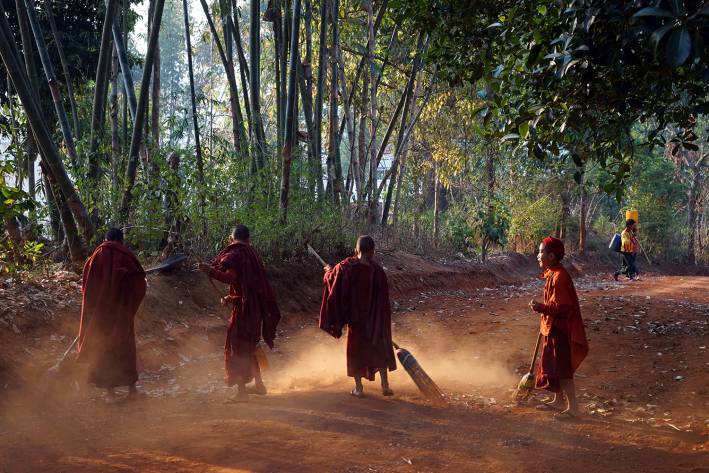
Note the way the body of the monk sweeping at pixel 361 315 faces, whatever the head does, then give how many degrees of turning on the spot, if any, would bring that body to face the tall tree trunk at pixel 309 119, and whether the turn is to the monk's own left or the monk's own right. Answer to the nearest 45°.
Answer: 0° — they already face it

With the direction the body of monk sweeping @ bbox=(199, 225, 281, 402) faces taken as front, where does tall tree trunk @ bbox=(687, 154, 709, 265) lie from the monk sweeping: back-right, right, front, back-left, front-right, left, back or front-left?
right

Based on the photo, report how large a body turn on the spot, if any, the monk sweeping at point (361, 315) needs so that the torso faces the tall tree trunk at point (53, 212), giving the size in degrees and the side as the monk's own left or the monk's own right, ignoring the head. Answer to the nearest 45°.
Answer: approximately 45° to the monk's own left

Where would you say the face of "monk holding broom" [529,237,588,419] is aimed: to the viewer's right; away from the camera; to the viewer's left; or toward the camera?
to the viewer's left

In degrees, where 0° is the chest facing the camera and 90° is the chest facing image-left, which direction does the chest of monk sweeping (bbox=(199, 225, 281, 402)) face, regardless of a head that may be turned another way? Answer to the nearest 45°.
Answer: approximately 135°

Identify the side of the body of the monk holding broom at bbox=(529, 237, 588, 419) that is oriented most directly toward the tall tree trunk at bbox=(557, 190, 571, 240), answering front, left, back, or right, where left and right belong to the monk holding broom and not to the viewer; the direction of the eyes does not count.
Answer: right

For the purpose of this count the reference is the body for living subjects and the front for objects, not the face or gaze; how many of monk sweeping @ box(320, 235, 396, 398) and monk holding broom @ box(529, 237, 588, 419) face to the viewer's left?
1

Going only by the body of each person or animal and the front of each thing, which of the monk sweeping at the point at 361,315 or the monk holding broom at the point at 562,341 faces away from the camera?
the monk sweeping

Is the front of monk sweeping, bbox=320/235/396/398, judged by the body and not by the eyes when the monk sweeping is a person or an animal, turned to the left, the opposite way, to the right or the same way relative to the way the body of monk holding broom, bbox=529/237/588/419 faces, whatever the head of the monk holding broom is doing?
to the right

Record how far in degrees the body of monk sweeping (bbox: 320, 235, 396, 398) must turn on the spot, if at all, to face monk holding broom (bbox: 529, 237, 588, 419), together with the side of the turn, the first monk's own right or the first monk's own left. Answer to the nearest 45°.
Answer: approximately 135° to the first monk's own right

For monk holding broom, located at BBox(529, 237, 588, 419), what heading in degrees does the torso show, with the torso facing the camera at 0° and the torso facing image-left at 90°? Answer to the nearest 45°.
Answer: approximately 90°

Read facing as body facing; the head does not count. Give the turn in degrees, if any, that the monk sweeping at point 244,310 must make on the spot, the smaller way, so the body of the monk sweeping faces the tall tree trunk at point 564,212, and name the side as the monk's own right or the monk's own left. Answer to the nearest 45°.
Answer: approximately 90° to the monk's own right

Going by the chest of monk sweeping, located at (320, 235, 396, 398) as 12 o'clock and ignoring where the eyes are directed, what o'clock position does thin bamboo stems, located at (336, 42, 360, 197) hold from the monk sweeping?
The thin bamboo stems is roughly at 12 o'clock from the monk sweeping.

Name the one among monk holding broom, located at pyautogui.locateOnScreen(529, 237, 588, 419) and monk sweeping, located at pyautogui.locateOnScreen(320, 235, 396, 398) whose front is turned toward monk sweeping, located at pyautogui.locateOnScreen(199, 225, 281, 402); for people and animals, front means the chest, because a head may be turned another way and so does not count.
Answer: the monk holding broom

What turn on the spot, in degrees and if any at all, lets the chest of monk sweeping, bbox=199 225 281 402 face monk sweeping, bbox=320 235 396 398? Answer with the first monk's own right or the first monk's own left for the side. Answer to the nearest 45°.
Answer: approximately 135° to the first monk's own right

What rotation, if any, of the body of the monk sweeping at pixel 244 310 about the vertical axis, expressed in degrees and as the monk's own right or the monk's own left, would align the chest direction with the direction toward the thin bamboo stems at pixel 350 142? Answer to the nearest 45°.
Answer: approximately 45° to the monk's own right
